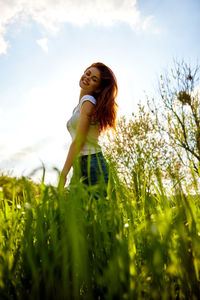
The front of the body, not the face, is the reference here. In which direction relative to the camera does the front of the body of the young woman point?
to the viewer's left
